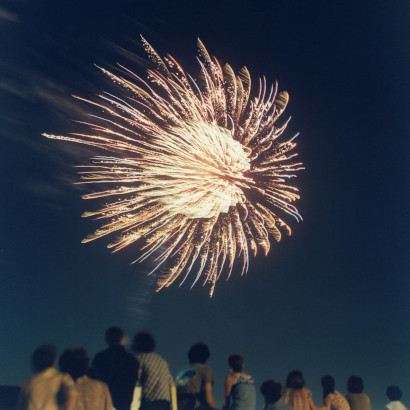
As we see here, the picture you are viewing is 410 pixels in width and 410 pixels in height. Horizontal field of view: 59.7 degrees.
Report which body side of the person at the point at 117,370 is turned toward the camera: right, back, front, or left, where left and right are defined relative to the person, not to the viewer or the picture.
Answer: back

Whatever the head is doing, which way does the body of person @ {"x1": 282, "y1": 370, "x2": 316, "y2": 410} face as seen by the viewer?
away from the camera

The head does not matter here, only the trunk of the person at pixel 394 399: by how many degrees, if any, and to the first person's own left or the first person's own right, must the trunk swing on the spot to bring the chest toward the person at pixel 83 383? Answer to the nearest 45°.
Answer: approximately 135° to the first person's own left

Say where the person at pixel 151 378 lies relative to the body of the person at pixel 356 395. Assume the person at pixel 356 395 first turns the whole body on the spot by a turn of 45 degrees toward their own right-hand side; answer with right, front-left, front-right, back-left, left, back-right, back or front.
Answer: back

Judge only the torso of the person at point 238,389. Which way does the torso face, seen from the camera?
away from the camera

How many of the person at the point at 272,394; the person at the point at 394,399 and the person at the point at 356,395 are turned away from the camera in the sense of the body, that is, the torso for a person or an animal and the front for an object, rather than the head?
3

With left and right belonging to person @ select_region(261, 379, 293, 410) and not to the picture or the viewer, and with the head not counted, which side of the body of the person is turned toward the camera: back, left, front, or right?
back

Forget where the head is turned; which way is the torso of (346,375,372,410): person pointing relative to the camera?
away from the camera

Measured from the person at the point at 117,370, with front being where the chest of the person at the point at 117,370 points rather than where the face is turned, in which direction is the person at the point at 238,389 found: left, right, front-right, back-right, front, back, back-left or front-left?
right

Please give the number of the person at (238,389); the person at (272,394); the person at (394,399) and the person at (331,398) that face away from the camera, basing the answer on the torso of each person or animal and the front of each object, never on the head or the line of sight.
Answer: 4

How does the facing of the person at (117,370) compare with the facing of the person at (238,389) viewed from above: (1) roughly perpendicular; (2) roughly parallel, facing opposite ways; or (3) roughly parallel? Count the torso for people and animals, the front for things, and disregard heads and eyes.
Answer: roughly parallel

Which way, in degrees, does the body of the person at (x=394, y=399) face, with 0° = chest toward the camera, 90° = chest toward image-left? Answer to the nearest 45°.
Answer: approximately 180°
